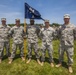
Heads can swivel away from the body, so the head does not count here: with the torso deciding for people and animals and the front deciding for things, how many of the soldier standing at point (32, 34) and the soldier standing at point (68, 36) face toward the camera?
2

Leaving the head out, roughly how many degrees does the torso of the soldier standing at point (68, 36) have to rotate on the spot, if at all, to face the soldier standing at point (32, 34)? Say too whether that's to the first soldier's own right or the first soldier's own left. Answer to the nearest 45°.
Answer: approximately 90° to the first soldier's own right

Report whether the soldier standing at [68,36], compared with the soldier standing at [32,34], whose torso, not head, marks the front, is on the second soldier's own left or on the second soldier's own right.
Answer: on the second soldier's own left

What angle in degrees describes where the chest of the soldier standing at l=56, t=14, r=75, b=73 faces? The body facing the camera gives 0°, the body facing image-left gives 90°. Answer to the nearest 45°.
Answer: approximately 0°
